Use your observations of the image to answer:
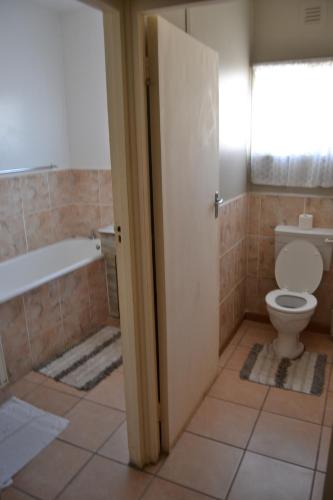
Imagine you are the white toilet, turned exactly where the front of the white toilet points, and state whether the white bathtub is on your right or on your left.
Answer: on your right

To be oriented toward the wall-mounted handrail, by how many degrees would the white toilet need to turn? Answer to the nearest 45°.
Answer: approximately 90° to its right

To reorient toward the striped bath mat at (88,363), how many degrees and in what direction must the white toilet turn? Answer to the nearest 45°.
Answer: approximately 45° to its right

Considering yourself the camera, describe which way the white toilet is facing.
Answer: facing the viewer

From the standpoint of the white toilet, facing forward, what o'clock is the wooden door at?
The wooden door is roughly at 1 o'clock from the white toilet.

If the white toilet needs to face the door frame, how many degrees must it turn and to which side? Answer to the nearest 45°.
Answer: approximately 45° to its right

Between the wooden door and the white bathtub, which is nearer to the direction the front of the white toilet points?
the wooden door

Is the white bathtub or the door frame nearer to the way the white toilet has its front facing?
the door frame

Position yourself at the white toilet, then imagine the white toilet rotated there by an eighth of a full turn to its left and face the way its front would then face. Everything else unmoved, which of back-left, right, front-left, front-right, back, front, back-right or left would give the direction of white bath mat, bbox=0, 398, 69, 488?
right
